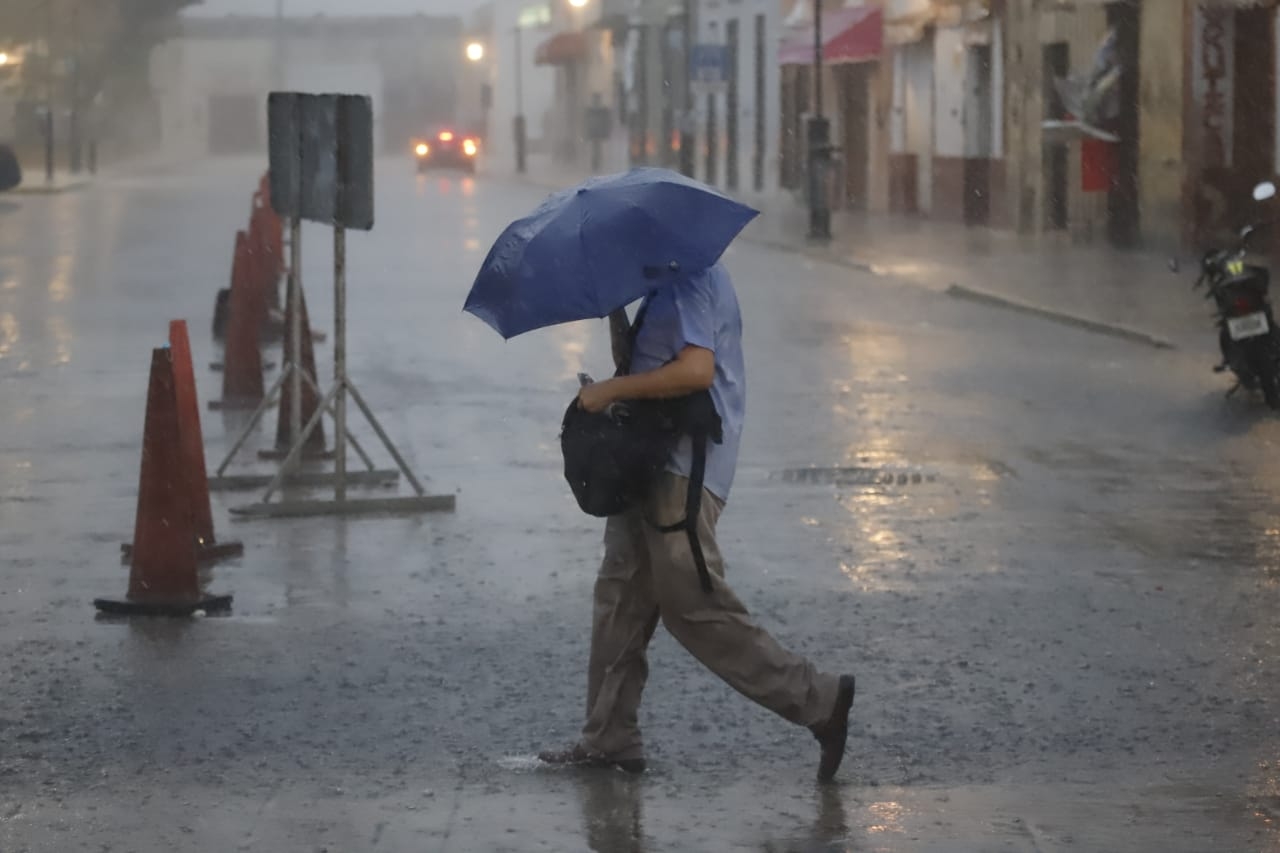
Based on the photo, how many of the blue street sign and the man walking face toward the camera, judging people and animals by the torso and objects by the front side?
1

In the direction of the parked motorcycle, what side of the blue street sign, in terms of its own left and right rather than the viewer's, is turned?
front

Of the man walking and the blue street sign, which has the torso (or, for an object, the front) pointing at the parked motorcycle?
the blue street sign

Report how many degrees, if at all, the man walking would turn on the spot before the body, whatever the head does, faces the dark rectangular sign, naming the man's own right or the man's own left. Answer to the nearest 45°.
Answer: approximately 90° to the man's own right

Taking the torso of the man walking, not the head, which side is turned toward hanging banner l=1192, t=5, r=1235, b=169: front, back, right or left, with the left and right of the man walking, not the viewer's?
right

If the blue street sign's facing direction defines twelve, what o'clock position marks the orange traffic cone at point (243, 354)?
The orange traffic cone is roughly at 12 o'clock from the blue street sign.

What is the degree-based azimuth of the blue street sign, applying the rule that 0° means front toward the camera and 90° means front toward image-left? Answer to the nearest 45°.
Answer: approximately 0°

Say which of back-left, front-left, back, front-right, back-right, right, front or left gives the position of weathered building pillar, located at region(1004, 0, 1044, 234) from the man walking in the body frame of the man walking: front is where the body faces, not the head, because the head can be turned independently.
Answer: right

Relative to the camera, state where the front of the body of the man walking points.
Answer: to the viewer's left
